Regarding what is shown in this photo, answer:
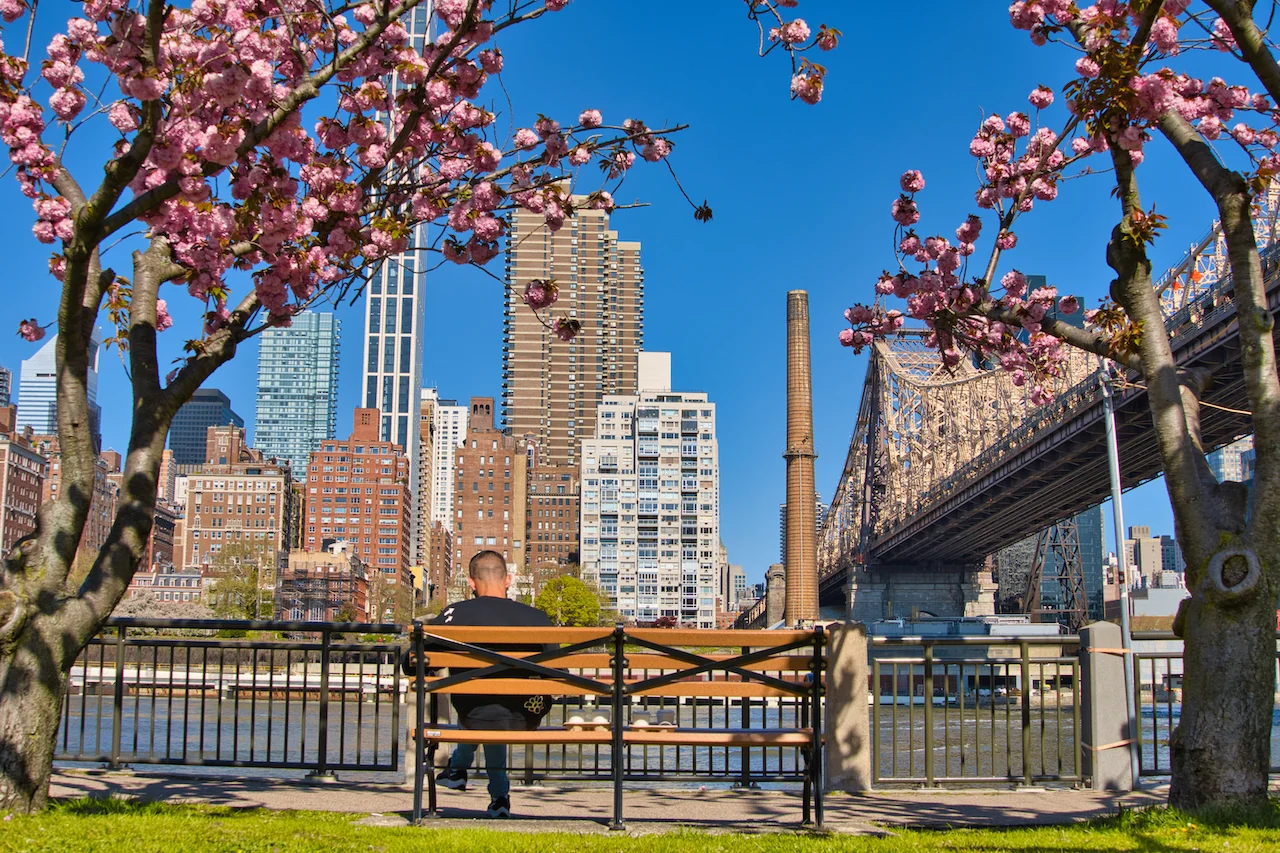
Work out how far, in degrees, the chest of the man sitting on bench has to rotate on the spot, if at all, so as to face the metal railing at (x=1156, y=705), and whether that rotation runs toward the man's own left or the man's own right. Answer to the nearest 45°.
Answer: approximately 45° to the man's own right

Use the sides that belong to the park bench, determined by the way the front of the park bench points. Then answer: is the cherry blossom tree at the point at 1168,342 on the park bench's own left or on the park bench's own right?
on the park bench's own right

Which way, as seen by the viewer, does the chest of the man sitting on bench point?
away from the camera

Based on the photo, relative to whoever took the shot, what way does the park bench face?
facing away from the viewer

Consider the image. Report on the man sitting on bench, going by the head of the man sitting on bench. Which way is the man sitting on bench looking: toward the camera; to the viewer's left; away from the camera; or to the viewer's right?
away from the camera
